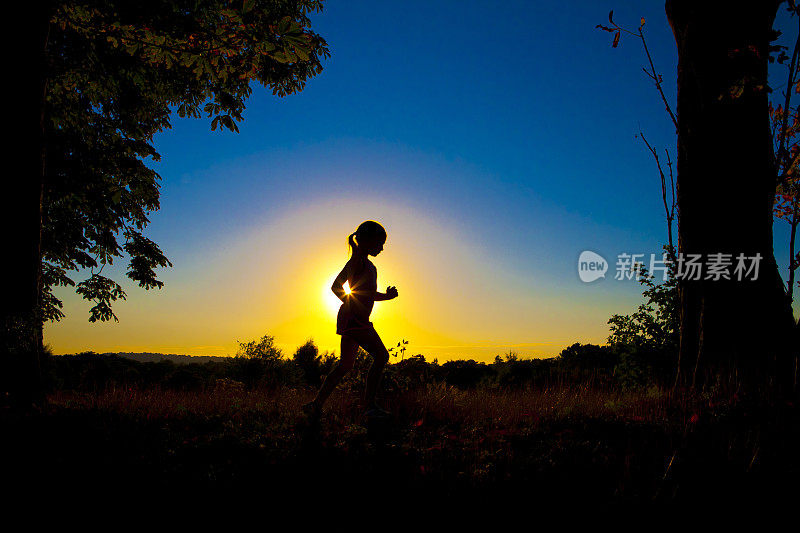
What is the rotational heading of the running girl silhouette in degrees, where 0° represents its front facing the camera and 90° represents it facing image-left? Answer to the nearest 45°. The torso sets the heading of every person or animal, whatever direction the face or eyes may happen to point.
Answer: approximately 270°

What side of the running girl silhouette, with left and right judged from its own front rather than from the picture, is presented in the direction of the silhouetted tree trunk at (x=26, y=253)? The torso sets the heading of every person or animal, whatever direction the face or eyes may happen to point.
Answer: back

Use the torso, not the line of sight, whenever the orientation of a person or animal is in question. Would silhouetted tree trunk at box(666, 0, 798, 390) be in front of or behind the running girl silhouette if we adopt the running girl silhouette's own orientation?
in front
